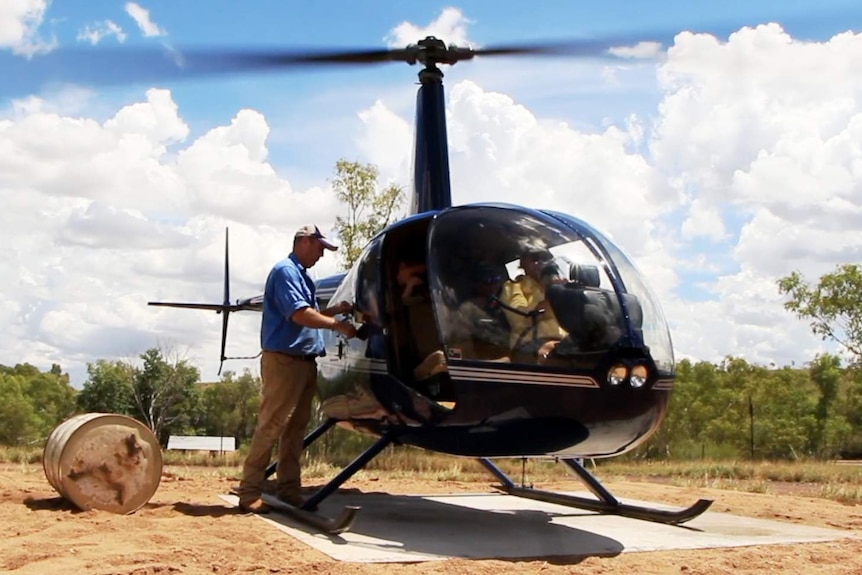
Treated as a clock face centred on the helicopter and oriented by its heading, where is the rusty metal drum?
The rusty metal drum is roughly at 5 o'clock from the helicopter.

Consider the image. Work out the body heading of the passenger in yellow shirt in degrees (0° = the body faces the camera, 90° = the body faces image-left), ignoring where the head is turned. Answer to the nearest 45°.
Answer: approximately 315°

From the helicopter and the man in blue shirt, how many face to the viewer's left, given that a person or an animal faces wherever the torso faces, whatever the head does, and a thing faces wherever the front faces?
0

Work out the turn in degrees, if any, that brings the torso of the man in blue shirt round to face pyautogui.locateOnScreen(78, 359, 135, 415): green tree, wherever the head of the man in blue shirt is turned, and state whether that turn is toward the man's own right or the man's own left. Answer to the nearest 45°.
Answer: approximately 90° to the man's own left

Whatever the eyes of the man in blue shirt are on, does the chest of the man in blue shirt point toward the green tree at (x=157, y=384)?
no

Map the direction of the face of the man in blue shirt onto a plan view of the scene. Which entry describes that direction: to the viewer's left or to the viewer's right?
to the viewer's right

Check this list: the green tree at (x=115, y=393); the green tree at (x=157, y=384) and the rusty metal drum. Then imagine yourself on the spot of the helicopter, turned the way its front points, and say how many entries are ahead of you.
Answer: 0

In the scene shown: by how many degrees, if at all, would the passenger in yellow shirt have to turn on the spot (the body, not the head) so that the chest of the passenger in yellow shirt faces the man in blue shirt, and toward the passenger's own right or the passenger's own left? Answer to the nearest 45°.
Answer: approximately 180°

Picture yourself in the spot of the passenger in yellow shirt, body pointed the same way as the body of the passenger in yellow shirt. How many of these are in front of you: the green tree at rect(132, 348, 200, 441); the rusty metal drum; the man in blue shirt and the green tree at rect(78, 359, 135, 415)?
0

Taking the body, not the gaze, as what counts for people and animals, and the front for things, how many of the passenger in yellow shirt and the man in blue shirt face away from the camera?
0

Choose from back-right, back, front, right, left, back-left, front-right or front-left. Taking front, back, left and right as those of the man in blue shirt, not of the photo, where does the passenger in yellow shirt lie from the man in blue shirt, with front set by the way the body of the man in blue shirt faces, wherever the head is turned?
front-right

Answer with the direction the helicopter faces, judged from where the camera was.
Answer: facing the viewer and to the right of the viewer

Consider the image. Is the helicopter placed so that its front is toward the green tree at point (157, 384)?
no

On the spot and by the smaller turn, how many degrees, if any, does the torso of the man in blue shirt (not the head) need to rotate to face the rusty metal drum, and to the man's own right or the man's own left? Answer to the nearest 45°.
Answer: approximately 180°

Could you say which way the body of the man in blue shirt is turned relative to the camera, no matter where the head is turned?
to the viewer's right
